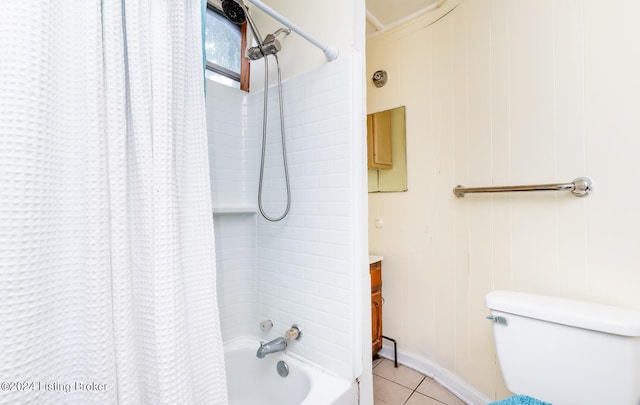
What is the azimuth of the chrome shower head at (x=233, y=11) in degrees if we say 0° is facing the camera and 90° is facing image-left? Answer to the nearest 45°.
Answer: approximately 45°
